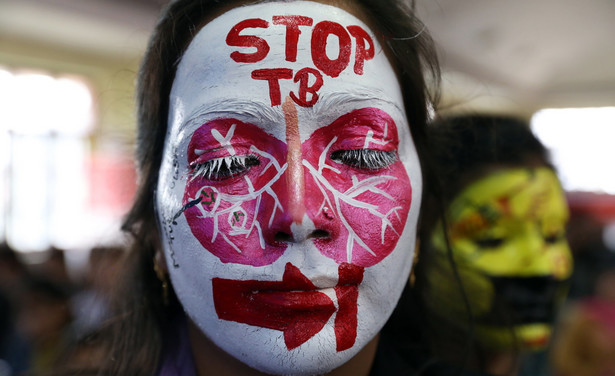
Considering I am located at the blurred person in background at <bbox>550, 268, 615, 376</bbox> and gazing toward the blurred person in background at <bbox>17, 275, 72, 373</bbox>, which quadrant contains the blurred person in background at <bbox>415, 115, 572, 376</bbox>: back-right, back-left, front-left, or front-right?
front-left

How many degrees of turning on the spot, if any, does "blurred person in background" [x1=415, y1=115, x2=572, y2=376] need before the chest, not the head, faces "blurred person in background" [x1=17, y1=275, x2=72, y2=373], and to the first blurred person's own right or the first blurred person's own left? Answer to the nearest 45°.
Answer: approximately 135° to the first blurred person's own right

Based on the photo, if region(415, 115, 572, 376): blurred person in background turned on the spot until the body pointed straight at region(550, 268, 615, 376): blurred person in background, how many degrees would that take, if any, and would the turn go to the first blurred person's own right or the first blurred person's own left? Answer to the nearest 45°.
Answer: approximately 90° to the first blurred person's own left

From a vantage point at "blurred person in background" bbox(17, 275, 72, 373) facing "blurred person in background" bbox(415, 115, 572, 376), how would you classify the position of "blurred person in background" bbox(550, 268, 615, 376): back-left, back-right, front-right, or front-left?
front-left

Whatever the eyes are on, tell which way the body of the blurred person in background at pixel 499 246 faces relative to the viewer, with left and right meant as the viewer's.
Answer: facing the viewer and to the right of the viewer

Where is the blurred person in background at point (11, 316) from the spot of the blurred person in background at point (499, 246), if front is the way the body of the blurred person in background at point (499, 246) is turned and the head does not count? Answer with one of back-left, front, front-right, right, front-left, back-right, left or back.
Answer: back-right
